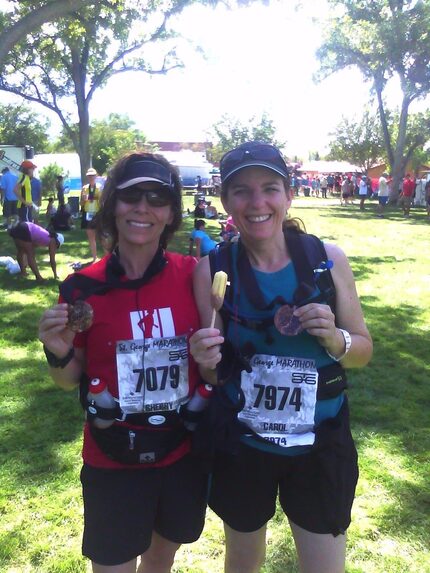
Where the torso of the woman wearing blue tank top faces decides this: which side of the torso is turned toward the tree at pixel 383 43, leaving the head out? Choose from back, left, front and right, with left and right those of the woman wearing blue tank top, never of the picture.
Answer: back

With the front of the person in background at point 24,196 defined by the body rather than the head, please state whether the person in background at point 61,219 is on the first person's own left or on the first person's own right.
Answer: on the first person's own left

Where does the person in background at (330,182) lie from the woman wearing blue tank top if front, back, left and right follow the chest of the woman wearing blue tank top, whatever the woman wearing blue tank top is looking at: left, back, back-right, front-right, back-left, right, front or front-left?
back

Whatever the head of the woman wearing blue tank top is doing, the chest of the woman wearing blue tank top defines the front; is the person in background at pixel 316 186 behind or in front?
behind
